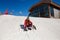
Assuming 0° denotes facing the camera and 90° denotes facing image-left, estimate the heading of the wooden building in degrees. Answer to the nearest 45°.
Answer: approximately 45°
